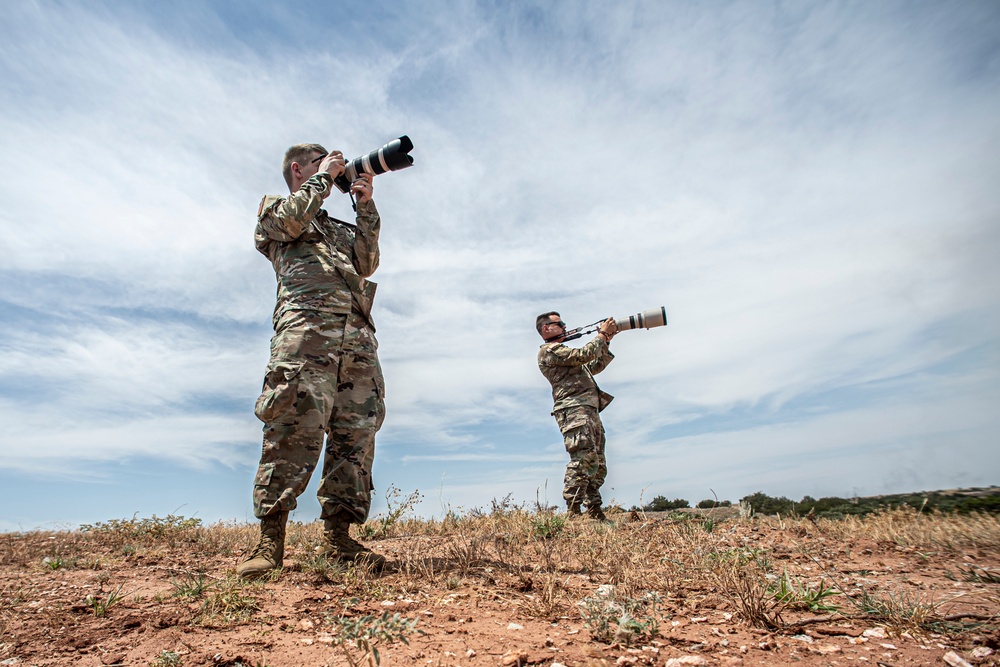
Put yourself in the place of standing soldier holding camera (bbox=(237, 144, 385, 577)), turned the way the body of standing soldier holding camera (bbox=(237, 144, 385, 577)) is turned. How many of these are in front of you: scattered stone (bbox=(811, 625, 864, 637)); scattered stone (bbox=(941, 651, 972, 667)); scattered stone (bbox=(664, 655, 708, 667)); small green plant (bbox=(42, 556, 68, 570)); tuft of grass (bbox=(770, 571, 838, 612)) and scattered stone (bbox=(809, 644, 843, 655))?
5

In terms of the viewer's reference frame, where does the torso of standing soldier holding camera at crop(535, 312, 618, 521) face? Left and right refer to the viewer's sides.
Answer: facing to the right of the viewer

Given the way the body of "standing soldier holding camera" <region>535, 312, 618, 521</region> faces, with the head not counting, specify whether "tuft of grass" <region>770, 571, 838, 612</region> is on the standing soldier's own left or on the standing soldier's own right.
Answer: on the standing soldier's own right

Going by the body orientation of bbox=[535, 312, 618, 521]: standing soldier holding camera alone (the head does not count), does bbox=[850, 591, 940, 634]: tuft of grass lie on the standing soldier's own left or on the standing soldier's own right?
on the standing soldier's own right

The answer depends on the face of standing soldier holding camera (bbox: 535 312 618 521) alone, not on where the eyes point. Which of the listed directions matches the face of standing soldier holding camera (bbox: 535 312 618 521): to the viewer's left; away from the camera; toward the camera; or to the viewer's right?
to the viewer's right

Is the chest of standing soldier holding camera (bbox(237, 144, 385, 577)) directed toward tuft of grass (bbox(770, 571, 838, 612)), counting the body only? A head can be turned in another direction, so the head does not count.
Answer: yes

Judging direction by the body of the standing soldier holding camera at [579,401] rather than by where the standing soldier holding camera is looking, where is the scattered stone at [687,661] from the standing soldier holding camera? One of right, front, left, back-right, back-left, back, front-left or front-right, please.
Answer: right

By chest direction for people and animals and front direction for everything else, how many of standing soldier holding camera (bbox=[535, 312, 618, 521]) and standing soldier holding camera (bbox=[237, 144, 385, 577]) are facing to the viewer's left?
0

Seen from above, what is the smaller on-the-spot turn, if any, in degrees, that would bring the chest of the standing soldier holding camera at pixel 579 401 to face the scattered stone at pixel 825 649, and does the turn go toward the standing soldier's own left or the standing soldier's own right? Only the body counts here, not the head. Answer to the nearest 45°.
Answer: approximately 90° to the standing soldier's own right

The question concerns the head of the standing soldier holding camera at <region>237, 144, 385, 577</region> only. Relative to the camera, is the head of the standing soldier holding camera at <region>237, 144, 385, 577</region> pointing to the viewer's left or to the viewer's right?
to the viewer's right

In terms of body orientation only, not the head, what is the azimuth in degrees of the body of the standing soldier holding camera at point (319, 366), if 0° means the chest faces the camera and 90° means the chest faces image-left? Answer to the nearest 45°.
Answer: approximately 315°

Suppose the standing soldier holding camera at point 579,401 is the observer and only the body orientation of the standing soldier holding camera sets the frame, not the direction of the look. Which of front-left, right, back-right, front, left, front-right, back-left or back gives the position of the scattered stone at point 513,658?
right
